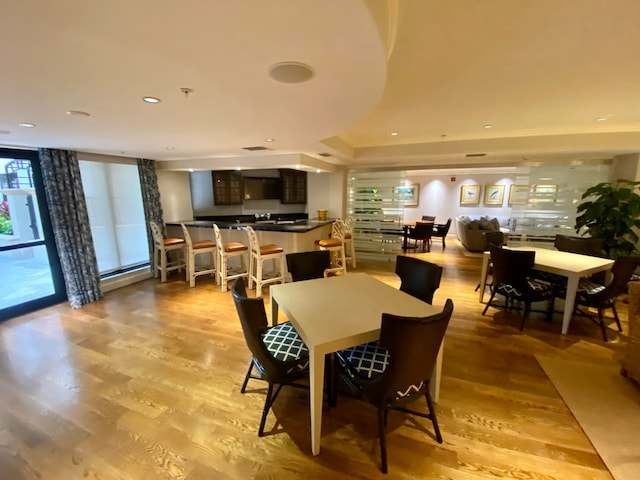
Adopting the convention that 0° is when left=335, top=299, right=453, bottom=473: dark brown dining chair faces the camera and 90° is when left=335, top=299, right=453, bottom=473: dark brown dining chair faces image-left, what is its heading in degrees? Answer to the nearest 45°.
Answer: approximately 135°

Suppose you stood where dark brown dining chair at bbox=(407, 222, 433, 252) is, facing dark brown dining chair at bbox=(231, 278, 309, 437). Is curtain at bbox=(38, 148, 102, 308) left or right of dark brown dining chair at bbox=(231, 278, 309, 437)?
right

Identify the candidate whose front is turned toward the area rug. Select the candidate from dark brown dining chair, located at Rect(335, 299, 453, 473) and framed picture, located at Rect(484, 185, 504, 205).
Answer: the framed picture

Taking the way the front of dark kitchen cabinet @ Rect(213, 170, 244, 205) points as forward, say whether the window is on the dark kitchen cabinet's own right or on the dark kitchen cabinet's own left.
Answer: on the dark kitchen cabinet's own right

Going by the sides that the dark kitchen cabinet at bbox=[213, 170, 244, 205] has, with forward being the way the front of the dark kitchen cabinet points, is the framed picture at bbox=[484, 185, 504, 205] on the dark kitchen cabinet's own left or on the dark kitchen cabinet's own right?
on the dark kitchen cabinet's own left

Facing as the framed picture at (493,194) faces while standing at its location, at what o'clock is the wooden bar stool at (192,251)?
The wooden bar stool is roughly at 1 o'clock from the framed picture.

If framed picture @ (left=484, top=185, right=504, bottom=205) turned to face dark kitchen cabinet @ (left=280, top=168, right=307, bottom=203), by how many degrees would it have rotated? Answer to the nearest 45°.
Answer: approximately 45° to its right

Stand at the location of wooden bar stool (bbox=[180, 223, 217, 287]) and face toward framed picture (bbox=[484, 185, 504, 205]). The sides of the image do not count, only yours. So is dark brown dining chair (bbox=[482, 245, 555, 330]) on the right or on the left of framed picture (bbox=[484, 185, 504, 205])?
right

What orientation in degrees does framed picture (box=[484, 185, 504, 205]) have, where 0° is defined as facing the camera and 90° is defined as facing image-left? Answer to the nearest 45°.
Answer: approximately 0°

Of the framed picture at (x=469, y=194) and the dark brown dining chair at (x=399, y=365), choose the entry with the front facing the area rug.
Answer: the framed picture

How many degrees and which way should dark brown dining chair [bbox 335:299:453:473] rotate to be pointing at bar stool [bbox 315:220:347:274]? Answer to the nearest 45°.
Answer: approximately 45° to its right
